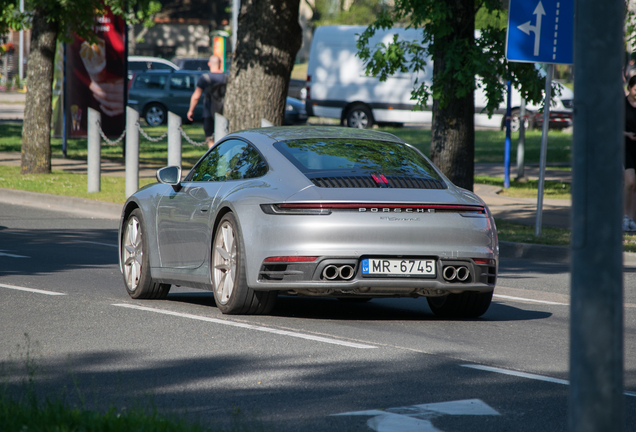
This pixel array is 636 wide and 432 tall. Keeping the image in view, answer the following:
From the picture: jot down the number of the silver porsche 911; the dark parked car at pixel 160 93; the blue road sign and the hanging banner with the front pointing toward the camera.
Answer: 2

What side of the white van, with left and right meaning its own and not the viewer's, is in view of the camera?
right

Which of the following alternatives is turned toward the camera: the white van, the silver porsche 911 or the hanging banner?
the hanging banner

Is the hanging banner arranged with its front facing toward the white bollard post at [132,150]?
yes

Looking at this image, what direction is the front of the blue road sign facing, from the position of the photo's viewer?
facing the viewer

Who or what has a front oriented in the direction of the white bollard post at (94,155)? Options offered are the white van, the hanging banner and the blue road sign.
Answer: the hanging banner

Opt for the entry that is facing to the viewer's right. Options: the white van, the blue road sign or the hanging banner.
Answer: the white van

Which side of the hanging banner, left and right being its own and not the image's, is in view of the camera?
front

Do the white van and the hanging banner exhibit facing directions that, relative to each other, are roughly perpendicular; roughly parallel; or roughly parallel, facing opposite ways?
roughly perpendicular

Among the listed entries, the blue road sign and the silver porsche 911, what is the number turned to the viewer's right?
0

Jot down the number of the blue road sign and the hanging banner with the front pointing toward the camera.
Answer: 2

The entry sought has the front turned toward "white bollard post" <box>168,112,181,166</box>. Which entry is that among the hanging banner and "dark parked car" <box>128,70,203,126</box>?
the hanging banner

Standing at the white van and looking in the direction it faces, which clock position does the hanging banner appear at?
The hanging banner is roughly at 4 o'clock from the white van.

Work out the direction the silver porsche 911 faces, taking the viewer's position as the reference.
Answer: facing away from the viewer and to the left of the viewer
